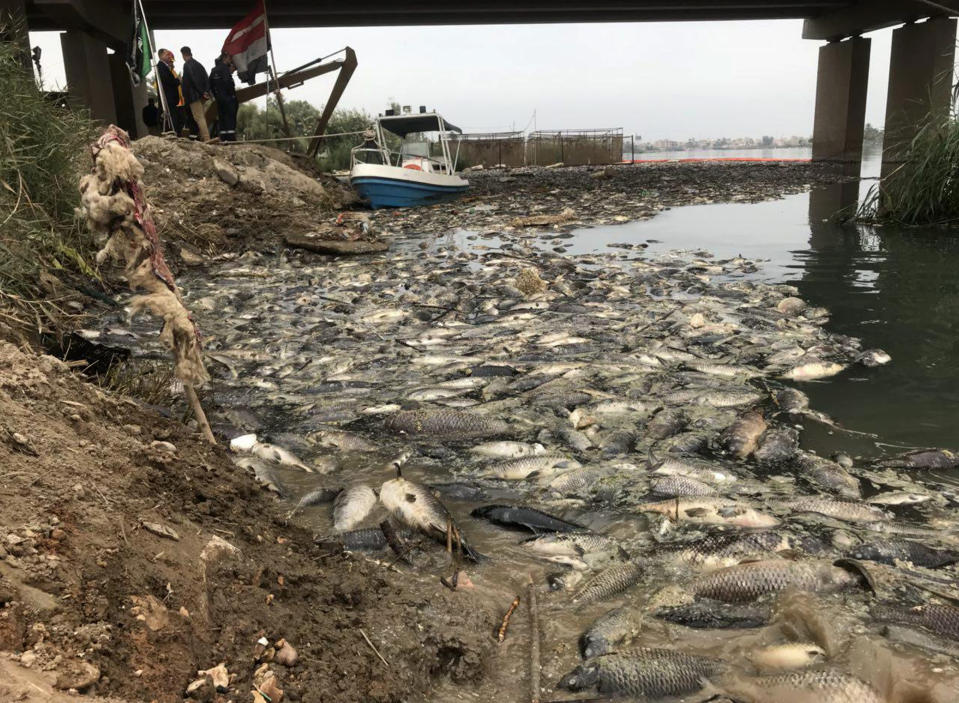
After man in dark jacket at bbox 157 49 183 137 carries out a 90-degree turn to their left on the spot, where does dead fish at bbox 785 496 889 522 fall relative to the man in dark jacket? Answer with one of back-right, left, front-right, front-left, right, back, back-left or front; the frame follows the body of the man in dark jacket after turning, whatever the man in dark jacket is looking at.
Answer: back-right

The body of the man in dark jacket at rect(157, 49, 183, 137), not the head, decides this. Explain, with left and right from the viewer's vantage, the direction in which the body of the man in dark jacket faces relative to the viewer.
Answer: facing the viewer and to the right of the viewer

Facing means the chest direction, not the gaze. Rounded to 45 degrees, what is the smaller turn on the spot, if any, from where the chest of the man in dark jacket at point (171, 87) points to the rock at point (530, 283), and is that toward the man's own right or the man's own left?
approximately 45° to the man's own right

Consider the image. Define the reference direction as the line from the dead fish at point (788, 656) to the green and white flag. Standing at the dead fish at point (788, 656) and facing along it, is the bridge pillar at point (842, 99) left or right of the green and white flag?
right

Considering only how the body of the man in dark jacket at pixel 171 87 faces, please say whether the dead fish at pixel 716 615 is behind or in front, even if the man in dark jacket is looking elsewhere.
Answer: in front

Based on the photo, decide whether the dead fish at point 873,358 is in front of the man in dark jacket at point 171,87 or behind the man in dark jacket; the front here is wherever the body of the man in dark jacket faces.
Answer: in front

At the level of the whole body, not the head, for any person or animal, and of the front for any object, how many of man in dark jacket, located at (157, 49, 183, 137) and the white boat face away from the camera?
0

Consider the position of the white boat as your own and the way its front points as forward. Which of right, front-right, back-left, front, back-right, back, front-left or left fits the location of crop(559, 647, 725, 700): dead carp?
front-left

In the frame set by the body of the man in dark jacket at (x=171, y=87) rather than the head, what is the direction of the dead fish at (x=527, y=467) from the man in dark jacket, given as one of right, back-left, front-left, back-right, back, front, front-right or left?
front-right

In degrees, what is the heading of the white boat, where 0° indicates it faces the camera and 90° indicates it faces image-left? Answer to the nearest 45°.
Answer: approximately 45°

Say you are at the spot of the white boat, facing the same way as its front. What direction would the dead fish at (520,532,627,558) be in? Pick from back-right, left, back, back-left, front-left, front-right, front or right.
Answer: front-left

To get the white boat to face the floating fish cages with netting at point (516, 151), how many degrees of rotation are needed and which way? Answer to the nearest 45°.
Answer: approximately 135° to its right

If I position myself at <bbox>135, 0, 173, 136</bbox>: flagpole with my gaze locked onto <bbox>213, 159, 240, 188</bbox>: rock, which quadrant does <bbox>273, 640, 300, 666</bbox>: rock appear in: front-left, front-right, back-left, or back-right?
front-right
